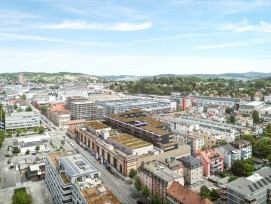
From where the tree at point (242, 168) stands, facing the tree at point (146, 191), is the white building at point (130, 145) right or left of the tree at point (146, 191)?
right

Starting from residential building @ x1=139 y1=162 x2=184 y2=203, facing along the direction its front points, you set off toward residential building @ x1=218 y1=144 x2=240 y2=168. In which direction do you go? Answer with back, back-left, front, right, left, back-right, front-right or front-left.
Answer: back

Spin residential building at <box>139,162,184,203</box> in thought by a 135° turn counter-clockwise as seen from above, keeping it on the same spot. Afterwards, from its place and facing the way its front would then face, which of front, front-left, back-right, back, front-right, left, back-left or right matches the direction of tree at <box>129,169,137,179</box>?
back-left

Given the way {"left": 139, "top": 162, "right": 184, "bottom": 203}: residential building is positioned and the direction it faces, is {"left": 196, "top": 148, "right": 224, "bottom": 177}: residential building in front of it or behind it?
behind

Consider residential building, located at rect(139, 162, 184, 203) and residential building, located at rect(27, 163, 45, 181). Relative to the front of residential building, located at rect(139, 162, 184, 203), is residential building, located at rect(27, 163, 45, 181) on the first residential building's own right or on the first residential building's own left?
on the first residential building's own right

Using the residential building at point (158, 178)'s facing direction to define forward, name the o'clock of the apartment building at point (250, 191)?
The apartment building is roughly at 8 o'clock from the residential building.

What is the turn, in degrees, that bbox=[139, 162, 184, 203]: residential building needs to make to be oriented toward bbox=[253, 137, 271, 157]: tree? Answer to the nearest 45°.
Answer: approximately 180°

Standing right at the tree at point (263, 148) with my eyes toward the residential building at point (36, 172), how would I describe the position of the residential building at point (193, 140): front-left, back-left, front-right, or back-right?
front-right

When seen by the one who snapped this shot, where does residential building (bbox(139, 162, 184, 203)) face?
facing the viewer and to the left of the viewer

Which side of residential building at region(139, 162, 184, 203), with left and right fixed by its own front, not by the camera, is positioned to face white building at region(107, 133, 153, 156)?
right

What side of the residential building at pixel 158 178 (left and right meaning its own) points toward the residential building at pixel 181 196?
left

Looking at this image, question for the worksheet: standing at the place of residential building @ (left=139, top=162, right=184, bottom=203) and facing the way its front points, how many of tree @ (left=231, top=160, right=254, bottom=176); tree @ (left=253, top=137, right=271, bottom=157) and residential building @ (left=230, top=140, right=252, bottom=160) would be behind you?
3

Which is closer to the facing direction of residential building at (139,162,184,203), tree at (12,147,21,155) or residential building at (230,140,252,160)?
the tree

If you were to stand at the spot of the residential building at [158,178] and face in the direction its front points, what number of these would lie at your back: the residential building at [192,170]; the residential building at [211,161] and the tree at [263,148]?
3
